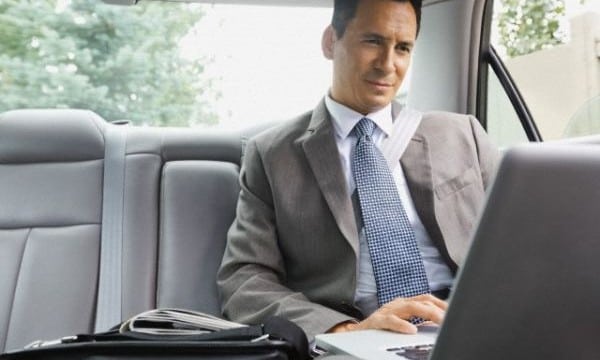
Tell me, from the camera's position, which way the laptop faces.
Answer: facing away from the viewer and to the left of the viewer

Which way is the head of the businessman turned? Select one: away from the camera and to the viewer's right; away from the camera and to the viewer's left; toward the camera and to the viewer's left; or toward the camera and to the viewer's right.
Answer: toward the camera and to the viewer's right

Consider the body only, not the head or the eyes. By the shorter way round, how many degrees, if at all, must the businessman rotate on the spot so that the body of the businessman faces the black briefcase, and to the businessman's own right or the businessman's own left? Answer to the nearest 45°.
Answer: approximately 45° to the businessman's own right

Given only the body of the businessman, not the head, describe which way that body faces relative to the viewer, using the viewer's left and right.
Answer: facing the viewer and to the right of the viewer
